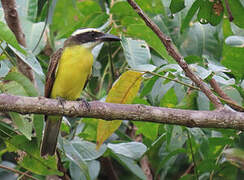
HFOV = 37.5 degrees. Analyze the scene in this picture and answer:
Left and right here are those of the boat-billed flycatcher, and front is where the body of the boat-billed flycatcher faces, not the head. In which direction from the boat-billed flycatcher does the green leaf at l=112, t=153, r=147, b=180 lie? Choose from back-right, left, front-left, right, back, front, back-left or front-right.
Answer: left

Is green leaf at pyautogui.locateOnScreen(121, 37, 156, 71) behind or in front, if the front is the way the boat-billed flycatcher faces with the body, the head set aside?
in front

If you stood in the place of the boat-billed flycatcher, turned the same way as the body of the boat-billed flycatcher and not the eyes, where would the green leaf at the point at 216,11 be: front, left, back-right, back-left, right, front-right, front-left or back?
left

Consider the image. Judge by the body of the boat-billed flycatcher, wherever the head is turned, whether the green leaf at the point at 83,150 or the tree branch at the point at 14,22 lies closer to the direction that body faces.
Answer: the green leaf

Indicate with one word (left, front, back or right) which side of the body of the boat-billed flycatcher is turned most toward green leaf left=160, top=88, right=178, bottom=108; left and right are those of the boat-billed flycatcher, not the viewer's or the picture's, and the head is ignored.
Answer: left

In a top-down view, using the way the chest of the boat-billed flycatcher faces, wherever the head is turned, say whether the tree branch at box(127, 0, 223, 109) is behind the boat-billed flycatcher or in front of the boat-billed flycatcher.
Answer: in front

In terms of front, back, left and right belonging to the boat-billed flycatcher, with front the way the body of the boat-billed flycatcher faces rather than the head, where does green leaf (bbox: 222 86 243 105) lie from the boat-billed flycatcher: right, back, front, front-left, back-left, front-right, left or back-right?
front
